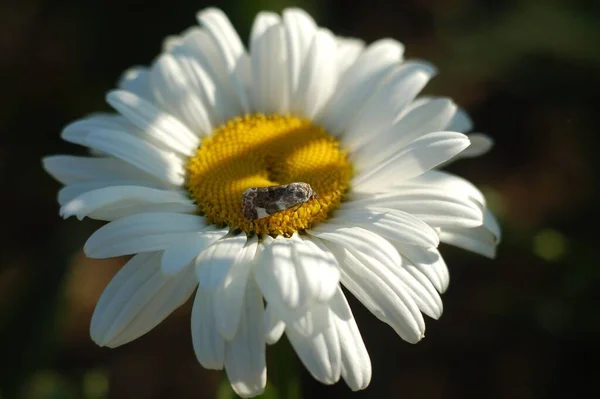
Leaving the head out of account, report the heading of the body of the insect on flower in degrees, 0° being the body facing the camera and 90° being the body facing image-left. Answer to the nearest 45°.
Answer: approximately 270°
